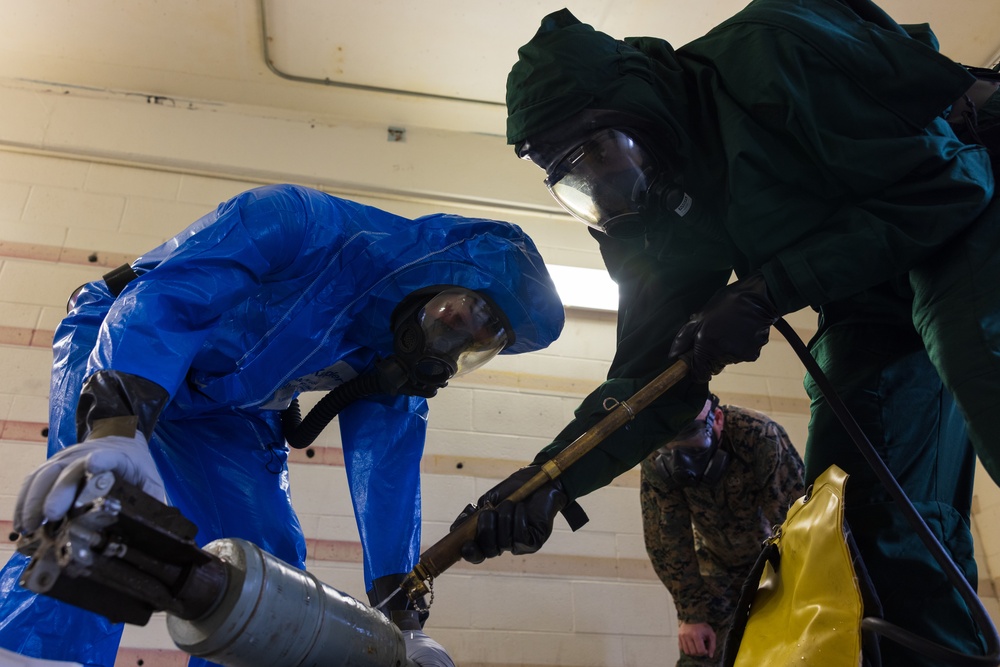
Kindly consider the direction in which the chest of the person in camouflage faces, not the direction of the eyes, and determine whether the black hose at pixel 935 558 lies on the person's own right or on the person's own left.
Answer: on the person's own left

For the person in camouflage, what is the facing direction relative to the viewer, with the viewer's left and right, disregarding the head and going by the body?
facing the viewer and to the left of the viewer

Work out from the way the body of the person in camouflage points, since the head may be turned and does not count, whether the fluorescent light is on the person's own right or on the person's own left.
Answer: on the person's own right

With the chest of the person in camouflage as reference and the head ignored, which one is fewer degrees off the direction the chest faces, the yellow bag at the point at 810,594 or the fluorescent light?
the yellow bag

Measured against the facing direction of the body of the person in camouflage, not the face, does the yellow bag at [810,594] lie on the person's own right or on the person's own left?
on the person's own left
